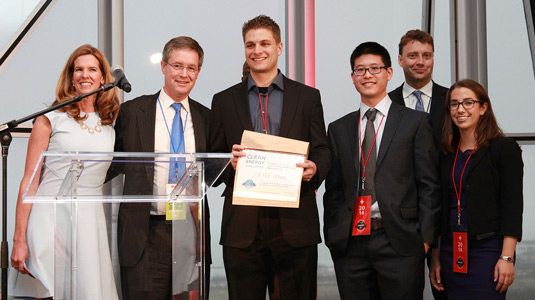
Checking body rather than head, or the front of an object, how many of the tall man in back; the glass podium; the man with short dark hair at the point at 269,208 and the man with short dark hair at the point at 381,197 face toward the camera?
4

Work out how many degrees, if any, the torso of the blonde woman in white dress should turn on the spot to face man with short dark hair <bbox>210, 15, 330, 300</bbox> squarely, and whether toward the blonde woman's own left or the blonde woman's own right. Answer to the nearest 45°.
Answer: approximately 45° to the blonde woman's own left

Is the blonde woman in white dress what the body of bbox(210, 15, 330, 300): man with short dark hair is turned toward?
no

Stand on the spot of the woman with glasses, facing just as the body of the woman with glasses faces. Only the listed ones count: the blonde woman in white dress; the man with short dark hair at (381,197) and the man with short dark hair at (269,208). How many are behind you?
0

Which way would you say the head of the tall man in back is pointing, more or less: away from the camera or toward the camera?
toward the camera

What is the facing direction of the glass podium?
toward the camera

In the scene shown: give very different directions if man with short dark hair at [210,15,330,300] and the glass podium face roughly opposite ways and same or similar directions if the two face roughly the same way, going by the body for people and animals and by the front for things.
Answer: same or similar directions

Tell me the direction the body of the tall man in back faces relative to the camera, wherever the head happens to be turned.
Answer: toward the camera

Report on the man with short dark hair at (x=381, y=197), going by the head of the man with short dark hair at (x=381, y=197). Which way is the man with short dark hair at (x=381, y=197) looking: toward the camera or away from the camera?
toward the camera

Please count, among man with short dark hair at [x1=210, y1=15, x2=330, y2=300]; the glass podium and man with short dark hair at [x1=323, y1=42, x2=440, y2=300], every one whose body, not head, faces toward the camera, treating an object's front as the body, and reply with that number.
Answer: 3

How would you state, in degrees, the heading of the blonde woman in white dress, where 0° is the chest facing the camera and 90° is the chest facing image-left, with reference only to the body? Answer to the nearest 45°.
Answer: approximately 315°

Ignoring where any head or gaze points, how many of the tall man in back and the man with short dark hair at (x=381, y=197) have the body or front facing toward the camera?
2

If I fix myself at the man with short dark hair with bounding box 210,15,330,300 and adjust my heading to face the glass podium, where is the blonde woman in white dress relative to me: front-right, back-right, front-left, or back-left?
front-right

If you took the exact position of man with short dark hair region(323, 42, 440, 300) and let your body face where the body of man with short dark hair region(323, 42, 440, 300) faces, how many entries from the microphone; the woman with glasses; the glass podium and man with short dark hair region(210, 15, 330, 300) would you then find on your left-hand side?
1

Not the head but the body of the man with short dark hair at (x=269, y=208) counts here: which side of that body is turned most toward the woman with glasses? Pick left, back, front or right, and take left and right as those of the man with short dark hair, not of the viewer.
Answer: left

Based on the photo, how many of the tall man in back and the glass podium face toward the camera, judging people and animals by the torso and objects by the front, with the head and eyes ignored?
2

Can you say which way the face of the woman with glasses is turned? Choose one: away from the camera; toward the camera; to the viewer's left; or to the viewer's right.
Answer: toward the camera

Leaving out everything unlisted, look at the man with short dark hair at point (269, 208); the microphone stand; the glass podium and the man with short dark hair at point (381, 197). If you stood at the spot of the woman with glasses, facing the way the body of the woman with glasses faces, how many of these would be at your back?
0
